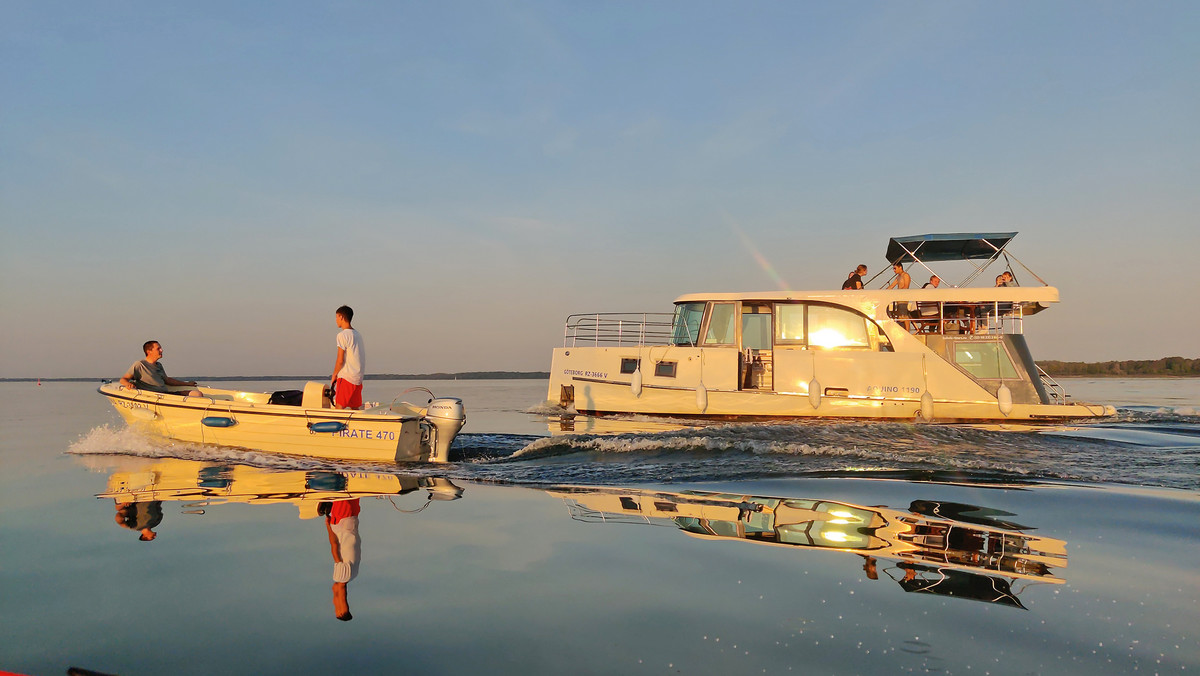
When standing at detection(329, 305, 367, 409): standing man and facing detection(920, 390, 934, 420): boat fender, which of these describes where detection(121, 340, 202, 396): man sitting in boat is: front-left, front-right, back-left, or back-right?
back-left

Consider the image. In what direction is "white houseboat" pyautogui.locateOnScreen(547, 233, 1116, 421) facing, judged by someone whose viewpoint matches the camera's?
facing to the left of the viewer

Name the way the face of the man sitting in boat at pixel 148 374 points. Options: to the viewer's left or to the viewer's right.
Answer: to the viewer's right
